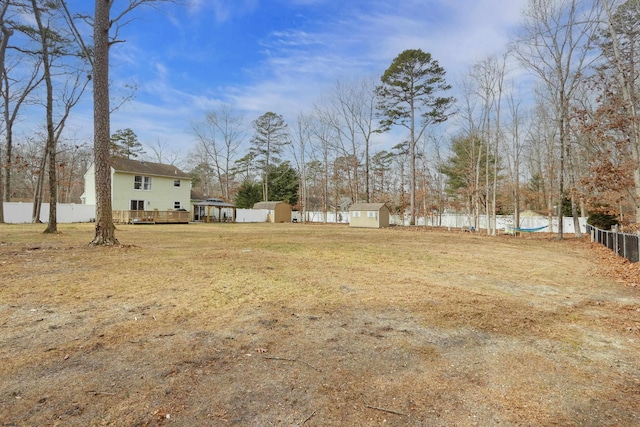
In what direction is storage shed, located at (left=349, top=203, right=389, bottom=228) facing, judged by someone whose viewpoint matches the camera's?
facing the viewer and to the left of the viewer

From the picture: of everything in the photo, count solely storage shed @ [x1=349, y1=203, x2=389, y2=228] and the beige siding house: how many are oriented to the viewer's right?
0

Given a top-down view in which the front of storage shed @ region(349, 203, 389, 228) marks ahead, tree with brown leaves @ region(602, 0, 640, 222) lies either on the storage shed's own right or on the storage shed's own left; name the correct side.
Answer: on the storage shed's own left

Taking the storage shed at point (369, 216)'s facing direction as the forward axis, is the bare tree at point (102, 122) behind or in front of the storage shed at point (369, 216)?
in front

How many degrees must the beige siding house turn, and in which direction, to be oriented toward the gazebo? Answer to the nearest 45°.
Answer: approximately 90° to its right

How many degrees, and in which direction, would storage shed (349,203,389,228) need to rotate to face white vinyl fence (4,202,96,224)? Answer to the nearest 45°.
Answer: approximately 45° to its right

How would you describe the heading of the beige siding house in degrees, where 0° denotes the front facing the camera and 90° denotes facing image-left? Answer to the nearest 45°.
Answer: approximately 135°

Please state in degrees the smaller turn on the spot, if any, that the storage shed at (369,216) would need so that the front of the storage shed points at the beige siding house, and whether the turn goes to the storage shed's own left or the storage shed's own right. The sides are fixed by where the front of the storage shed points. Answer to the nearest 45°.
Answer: approximately 45° to the storage shed's own right

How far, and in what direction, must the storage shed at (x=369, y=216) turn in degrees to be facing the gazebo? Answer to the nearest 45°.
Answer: approximately 45° to its right
